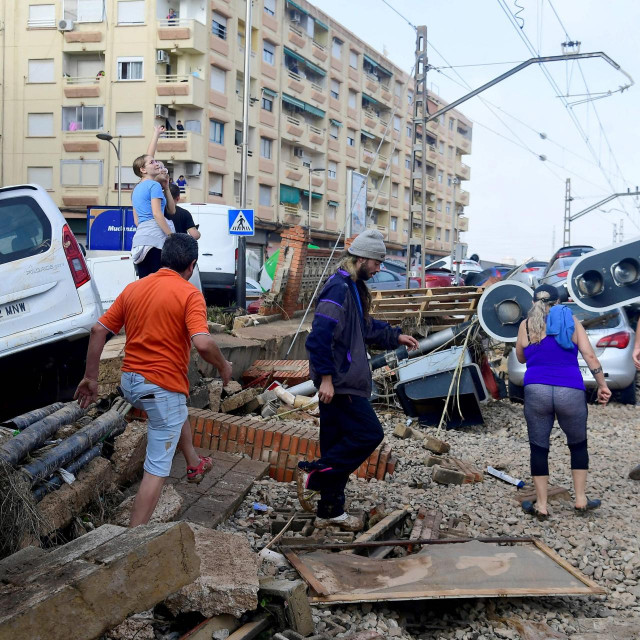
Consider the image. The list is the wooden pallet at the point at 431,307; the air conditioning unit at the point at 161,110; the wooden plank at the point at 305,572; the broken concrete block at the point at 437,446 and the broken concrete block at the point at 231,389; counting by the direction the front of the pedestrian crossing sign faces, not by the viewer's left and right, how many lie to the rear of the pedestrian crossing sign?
1

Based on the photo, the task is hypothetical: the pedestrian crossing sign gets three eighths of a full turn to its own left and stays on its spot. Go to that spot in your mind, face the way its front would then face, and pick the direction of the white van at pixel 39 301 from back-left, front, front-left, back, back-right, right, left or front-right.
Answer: back-right

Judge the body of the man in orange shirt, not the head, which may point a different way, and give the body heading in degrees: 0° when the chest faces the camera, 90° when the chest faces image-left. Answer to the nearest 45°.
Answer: approximately 225°

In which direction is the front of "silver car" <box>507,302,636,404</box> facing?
away from the camera

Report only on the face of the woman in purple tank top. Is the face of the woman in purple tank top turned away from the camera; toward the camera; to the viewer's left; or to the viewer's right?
away from the camera

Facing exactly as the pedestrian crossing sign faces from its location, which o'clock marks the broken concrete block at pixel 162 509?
The broken concrete block is roughly at 12 o'clock from the pedestrian crossing sign.

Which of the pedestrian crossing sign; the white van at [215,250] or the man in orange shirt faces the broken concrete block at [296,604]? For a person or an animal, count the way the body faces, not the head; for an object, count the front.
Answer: the pedestrian crossing sign

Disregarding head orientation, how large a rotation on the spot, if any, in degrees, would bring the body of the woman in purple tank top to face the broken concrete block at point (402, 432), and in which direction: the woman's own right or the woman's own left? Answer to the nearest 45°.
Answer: approximately 45° to the woman's own left

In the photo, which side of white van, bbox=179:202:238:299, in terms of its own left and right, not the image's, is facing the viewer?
back

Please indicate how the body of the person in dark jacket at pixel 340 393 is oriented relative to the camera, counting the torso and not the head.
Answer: to the viewer's right

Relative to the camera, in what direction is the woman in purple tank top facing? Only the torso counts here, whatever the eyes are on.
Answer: away from the camera

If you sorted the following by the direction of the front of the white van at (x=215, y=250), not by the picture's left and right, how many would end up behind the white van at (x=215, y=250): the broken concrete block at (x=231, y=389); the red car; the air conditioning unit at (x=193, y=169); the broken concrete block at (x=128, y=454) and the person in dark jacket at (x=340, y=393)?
3

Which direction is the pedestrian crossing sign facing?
toward the camera

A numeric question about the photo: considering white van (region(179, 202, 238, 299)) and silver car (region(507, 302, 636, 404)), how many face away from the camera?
2
